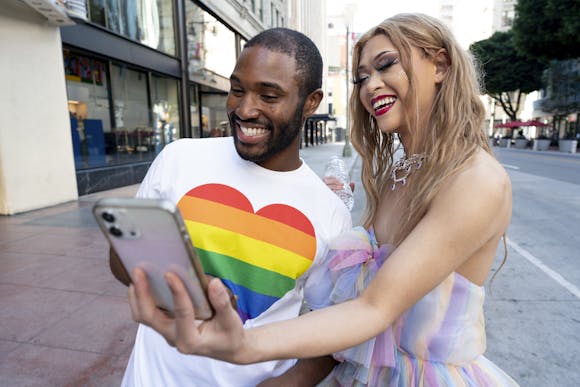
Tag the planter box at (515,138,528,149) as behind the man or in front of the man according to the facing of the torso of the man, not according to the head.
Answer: behind

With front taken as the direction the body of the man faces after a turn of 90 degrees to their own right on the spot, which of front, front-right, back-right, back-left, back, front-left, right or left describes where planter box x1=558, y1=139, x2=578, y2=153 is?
back-right

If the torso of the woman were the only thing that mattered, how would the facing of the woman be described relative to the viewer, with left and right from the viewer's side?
facing the viewer and to the left of the viewer

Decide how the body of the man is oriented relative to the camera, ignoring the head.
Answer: toward the camera

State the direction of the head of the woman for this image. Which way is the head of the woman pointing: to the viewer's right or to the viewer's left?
to the viewer's left

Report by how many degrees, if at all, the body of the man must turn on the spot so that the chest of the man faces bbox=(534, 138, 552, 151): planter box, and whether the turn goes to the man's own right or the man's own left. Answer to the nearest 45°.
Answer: approximately 135° to the man's own left

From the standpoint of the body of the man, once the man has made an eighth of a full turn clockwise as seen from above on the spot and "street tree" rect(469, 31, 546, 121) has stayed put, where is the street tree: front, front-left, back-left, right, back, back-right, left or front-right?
back

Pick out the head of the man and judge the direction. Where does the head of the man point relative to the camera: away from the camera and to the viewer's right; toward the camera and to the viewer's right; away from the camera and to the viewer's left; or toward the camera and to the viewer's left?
toward the camera and to the viewer's left

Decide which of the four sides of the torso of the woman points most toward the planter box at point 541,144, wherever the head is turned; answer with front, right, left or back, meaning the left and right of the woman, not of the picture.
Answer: back

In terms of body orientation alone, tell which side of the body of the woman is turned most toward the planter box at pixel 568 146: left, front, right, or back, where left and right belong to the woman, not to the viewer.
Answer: back
